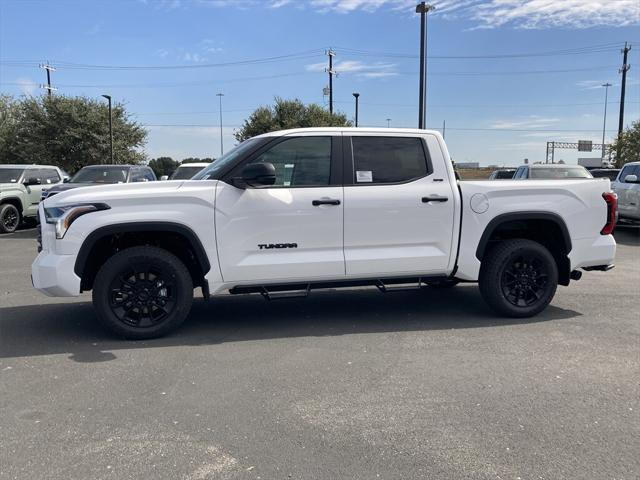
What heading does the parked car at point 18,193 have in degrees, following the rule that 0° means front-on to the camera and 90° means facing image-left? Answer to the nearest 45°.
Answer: approximately 45°

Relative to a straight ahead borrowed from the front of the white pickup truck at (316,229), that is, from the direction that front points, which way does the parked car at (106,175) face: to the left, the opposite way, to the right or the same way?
to the left

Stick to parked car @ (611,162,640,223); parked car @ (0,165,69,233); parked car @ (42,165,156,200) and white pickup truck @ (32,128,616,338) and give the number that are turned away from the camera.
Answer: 0

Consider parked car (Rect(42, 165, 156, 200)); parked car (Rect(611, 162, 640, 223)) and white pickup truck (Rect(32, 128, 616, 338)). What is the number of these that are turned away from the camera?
0

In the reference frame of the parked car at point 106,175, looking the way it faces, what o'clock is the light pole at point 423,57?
The light pole is roughly at 7 o'clock from the parked car.

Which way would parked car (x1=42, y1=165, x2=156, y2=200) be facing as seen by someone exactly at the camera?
facing the viewer and to the left of the viewer

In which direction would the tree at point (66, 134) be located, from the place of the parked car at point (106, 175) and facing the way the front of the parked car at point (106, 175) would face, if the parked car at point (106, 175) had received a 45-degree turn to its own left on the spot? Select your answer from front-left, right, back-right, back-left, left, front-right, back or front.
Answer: back

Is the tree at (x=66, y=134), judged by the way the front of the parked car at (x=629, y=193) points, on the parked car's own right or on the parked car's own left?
on the parked car's own right

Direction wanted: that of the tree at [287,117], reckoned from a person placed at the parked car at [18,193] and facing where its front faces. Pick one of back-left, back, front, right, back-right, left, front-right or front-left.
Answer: back

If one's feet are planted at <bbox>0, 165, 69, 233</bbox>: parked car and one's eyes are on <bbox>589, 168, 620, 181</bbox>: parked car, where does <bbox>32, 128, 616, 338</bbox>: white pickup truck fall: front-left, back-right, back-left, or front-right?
front-right

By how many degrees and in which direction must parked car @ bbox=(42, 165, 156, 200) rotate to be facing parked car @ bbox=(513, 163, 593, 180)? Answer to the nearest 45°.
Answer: approximately 135° to its left

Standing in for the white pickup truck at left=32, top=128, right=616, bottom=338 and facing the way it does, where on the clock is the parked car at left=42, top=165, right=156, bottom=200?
The parked car is roughly at 2 o'clock from the white pickup truck.

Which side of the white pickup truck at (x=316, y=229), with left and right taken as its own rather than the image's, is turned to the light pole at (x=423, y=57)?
right

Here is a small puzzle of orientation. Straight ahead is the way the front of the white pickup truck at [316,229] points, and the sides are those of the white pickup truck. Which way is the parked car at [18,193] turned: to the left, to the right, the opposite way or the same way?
to the left

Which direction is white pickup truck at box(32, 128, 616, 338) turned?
to the viewer's left

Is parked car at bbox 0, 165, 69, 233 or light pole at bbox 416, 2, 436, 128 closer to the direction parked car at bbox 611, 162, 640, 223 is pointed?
the parked car
